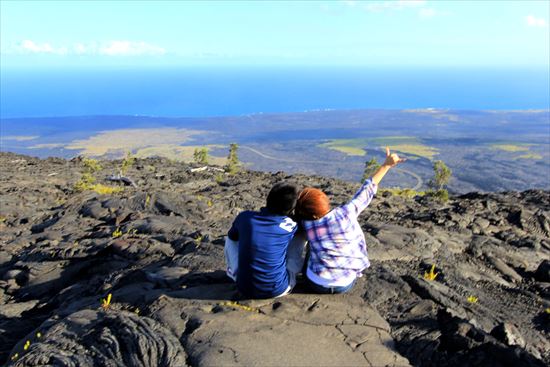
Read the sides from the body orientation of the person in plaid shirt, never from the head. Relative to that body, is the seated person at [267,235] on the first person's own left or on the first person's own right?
on the first person's own left

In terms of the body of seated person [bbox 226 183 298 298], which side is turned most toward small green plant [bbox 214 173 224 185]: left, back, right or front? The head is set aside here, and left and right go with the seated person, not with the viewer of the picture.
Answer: front

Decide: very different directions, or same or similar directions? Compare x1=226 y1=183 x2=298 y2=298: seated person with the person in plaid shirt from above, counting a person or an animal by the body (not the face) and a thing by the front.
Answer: same or similar directions

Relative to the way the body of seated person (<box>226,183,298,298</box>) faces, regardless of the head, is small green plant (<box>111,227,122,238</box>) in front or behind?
in front

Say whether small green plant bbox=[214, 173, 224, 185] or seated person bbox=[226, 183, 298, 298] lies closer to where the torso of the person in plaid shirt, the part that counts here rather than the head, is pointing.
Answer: the small green plant

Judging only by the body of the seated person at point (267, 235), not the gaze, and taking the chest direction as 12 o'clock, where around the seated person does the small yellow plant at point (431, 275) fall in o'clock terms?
The small yellow plant is roughly at 2 o'clock from the seated person.

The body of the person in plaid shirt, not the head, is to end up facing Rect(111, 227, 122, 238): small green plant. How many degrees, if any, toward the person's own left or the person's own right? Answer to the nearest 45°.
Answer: approximately 45° to the person's own left

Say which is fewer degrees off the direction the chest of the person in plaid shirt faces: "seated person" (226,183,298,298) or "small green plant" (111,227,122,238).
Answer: the small green plant

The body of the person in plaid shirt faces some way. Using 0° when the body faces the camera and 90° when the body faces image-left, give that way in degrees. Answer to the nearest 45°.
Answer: approximately 180°

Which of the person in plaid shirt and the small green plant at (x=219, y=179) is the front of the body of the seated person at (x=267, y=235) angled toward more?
the small green plant

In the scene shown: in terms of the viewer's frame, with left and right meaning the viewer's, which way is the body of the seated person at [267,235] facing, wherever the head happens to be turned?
facing away from the viewer
